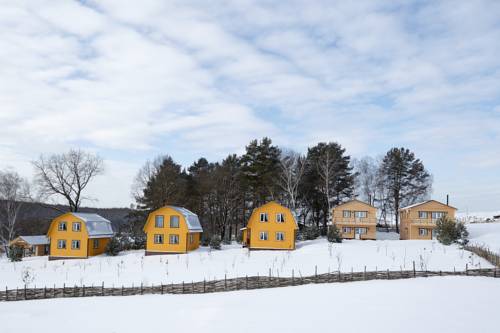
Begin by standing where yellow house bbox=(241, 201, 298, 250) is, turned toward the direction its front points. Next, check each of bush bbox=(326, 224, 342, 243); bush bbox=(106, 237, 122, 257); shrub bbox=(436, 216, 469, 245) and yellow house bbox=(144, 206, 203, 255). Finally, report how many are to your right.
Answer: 2

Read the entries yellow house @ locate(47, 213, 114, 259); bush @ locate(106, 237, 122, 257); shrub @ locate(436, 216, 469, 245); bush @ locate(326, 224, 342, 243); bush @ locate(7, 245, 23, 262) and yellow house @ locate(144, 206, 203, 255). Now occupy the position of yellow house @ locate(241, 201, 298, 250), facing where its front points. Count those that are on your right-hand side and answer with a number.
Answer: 4

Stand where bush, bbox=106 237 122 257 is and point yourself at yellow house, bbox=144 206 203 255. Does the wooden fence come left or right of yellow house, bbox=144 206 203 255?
right

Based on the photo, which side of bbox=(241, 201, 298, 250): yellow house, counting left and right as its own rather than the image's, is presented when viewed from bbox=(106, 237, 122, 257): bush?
right

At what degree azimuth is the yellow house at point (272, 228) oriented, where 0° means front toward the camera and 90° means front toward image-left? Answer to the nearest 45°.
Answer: approximately 0°

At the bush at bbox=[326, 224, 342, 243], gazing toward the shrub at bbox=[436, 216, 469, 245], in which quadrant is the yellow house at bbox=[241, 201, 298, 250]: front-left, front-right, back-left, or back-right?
back-right

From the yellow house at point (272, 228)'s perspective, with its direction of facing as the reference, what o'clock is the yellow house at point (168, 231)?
the yellow house at point (168, 231) is roughly at 3 o'clock from the yellow house at point (272, 228).

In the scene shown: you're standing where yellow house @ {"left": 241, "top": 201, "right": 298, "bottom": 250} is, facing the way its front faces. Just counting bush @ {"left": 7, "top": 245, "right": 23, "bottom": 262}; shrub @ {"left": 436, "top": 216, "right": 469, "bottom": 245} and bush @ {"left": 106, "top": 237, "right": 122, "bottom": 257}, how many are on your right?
2

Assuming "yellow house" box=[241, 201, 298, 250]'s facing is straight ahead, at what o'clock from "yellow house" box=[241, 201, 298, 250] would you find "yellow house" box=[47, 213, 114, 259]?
"yellow house" box=[47, 213, 114, 259] is roughly at 3 o'clock from "yellow house" box=[241, 201, 298, 250].

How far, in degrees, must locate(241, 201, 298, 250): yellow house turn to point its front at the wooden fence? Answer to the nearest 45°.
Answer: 0° — it already faces it

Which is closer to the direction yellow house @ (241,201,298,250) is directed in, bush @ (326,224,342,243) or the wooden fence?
the wooden fence

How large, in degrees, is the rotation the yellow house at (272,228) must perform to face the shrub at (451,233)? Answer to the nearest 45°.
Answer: approximately 90° to its left

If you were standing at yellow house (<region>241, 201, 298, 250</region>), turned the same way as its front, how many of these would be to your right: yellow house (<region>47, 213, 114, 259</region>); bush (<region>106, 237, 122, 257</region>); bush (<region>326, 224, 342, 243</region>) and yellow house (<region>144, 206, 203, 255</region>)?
3

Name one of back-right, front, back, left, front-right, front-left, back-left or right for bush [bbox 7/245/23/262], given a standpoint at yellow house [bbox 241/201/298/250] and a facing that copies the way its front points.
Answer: right

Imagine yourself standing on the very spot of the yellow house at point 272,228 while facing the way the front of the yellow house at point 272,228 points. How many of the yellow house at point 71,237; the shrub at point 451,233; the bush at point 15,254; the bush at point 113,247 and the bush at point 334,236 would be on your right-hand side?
3

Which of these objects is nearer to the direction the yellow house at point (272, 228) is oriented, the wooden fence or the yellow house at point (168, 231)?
the wooden fence
